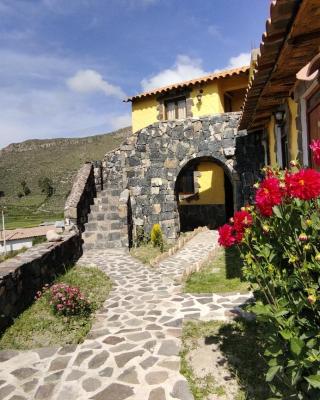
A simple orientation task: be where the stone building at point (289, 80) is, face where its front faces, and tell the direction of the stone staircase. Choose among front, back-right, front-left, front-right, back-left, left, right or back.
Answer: front-right

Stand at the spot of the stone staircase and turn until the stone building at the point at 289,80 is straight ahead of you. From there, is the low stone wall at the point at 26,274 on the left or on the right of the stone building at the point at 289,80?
right

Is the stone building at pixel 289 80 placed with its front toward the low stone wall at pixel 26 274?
yes

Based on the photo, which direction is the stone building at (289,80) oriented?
to the viewer's left

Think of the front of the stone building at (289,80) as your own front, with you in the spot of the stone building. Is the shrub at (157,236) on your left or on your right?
on your right

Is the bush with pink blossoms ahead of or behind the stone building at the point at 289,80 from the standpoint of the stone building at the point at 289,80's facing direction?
ahead

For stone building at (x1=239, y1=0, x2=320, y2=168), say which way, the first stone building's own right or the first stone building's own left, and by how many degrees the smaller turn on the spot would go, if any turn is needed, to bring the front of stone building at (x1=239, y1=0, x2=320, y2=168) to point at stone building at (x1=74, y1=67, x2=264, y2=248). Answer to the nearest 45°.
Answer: approximately 45° to the first stone building's own right

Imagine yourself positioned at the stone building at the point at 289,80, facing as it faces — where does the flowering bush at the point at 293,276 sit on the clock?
The flowering bush is roughly at 9 o'clock from the stone building.

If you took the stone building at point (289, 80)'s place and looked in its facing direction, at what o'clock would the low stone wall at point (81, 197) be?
The low stone wall is roughly at 1 o'clock from the stone building.

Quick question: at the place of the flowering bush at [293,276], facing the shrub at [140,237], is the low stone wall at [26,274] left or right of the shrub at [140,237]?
left
